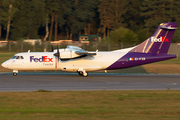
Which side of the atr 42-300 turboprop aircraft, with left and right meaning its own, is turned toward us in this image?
left
